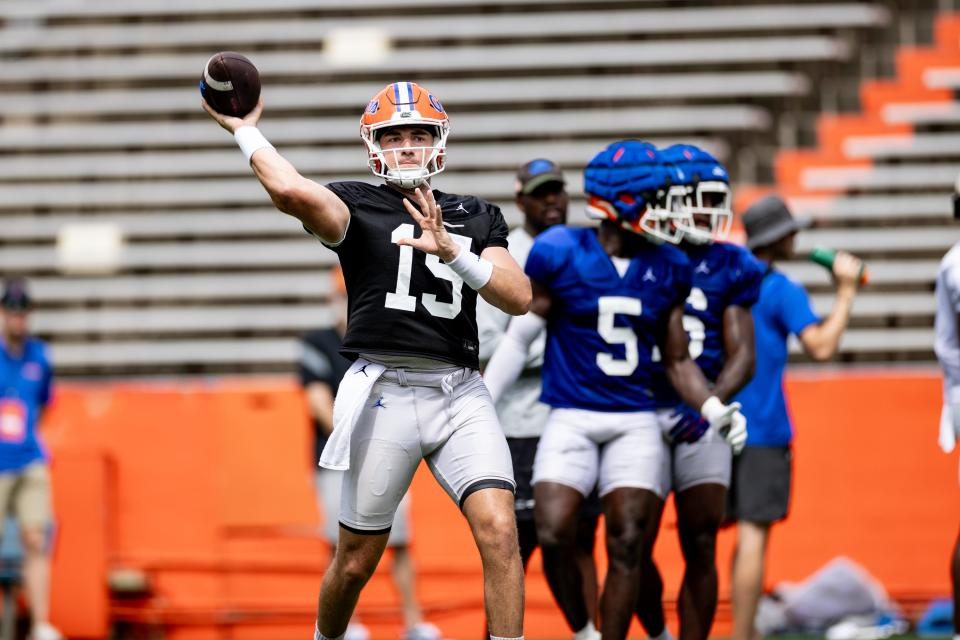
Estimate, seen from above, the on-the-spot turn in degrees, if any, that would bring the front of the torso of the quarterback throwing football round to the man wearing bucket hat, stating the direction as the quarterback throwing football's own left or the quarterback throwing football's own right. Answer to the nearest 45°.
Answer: approximately 135° to the quarterback throwing football's own left

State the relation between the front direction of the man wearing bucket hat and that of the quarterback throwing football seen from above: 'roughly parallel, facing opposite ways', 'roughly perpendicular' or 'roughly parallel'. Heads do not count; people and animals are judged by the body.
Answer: roughly perpendicular

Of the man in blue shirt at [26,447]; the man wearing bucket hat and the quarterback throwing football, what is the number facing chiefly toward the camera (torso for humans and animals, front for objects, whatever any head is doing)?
2

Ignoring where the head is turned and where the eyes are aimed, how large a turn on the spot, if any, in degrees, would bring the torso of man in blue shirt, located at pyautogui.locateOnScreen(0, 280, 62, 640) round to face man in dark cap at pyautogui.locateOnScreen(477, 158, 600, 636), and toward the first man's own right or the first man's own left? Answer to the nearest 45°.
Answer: approximately 45° to the first man's own left

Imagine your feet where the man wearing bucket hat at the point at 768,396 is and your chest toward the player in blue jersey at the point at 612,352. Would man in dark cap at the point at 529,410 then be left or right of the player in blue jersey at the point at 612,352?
right

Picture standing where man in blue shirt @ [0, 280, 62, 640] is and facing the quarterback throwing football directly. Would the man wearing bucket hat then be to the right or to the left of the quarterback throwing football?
left

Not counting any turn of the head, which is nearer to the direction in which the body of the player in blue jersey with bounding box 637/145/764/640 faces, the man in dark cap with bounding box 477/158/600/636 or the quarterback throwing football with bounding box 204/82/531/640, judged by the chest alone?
the quarterback throwing football
